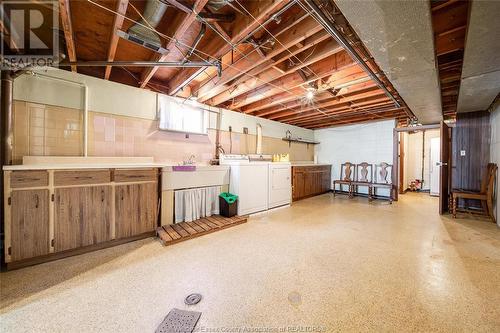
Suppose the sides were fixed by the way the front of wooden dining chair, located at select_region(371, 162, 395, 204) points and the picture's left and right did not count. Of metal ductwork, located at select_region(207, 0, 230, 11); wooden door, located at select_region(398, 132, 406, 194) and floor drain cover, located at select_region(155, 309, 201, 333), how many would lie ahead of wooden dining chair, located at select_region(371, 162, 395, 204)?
2

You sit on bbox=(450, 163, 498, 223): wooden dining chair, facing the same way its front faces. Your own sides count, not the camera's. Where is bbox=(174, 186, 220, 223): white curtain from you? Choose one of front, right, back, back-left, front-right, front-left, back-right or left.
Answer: front-left

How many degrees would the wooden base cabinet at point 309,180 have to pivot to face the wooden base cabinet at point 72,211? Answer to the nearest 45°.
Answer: approximately 90° to its right

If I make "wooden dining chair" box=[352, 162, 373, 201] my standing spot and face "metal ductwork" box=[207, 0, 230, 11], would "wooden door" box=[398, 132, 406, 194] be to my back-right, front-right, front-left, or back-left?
back-left

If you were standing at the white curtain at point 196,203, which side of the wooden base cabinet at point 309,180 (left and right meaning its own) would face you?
right

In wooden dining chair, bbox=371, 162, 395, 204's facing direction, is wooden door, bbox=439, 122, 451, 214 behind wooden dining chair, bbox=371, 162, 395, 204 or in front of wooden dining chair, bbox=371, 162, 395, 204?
in front

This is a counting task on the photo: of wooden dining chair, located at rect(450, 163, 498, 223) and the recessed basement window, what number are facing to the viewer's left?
1

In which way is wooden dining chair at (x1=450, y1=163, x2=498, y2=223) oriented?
to the viewer's left

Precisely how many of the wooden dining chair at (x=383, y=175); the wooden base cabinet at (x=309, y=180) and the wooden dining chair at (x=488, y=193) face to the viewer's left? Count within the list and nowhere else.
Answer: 1

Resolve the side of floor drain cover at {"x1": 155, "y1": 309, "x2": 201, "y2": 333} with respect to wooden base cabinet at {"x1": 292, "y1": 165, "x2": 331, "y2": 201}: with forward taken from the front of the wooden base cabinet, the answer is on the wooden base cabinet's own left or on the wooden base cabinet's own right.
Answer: on the wooden base cabinet's own right

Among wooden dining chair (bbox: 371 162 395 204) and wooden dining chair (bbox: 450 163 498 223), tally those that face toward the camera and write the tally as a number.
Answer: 1
